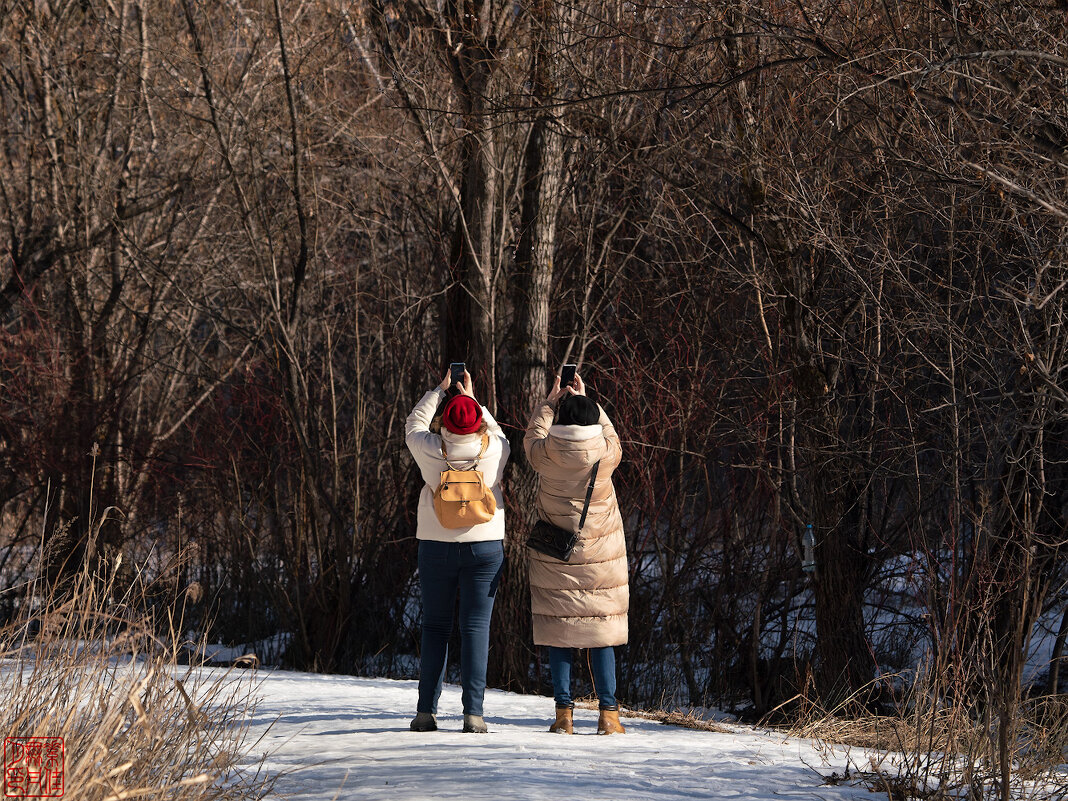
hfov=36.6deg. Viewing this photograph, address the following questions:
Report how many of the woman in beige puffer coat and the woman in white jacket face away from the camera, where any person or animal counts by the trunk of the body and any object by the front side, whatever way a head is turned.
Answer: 2

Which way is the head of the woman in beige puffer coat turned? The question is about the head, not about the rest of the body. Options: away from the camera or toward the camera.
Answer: away from the camera

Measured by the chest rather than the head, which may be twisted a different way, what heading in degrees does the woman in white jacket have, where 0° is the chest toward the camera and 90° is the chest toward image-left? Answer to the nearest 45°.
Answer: approximately 180°

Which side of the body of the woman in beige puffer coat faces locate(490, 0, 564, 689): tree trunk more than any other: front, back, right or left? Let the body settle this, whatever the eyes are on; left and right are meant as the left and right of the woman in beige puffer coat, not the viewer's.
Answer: front

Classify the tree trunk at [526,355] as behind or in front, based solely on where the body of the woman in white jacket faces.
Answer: in front

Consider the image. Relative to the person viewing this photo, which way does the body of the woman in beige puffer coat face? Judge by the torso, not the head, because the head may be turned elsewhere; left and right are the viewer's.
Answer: facing away from the viewer
